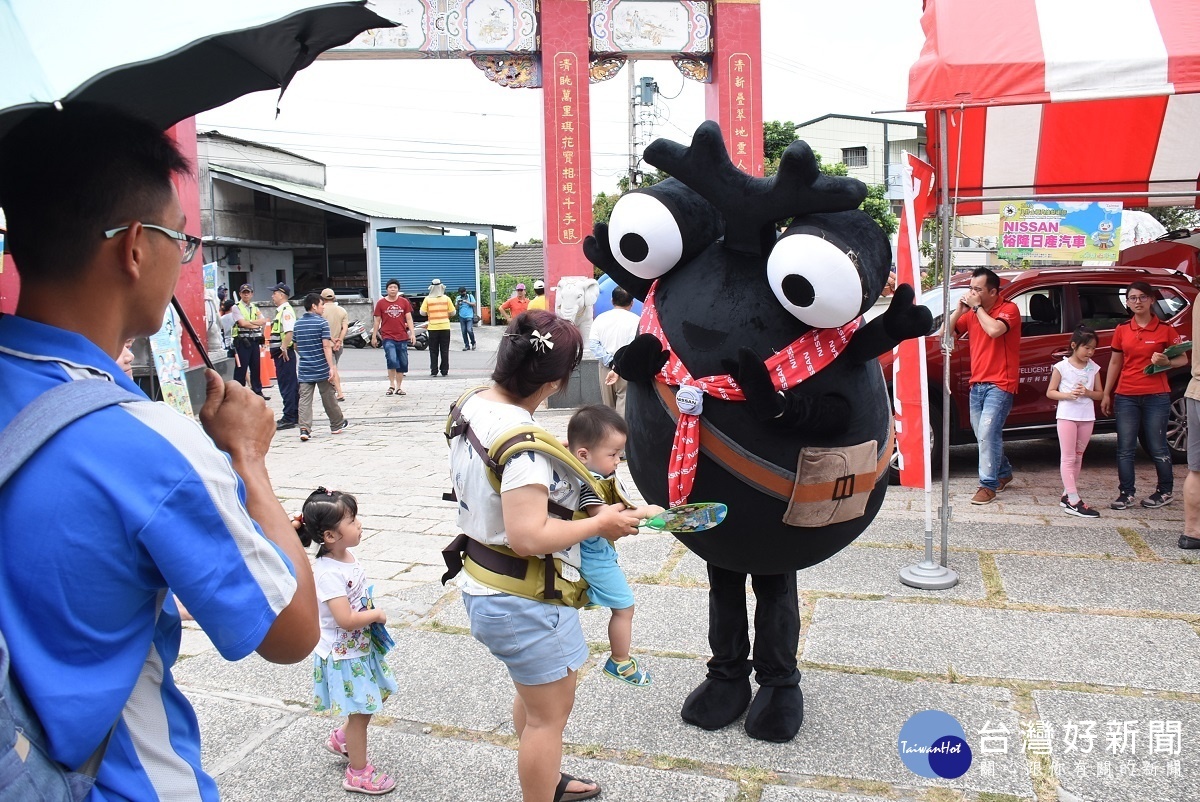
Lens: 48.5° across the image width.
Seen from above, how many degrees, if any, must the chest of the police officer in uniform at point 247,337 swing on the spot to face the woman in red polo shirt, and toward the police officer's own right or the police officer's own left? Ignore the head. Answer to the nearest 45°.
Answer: approximately 45° to the police officer's own left

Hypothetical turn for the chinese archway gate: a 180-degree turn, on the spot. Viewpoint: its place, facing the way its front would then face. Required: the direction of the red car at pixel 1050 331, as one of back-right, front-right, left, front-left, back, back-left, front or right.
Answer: back-right

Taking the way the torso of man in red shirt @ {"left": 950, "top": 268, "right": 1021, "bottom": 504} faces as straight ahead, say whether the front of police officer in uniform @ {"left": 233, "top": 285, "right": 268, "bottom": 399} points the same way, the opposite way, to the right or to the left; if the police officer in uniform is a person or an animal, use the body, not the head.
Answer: to the left

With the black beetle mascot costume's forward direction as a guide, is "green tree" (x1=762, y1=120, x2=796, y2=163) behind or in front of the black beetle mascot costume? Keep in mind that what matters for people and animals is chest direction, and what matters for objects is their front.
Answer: behind

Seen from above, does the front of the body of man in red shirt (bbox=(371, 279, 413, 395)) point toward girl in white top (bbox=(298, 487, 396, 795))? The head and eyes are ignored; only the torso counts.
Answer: yes

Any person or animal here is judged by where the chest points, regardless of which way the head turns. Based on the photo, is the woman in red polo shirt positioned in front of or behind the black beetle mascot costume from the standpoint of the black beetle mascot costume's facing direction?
behind

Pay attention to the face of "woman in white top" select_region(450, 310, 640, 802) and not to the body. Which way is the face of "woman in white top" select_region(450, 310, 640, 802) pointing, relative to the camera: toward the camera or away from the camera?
away from the camera

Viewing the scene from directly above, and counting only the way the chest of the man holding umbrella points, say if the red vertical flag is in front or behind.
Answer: in front

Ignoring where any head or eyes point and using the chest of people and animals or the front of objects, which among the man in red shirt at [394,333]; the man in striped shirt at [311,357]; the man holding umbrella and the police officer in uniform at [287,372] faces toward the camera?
the man in red shirt

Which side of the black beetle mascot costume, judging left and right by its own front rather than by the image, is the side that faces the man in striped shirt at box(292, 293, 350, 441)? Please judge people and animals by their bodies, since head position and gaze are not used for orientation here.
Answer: right

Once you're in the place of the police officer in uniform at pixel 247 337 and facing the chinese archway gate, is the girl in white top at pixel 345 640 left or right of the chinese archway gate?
right

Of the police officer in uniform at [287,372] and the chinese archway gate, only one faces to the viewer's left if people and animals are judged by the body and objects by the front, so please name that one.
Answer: the police officer in uniform

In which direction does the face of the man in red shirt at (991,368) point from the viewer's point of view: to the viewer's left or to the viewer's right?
to the viewer's left

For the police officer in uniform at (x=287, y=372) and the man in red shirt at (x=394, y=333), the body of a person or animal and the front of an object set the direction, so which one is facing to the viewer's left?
the police officer in uniform

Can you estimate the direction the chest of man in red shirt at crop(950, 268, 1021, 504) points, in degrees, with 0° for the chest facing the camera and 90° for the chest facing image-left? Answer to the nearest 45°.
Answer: approximately 45°

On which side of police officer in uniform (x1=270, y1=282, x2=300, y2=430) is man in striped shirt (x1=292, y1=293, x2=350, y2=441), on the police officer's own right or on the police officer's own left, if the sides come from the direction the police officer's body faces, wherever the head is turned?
on the police officer's own left
